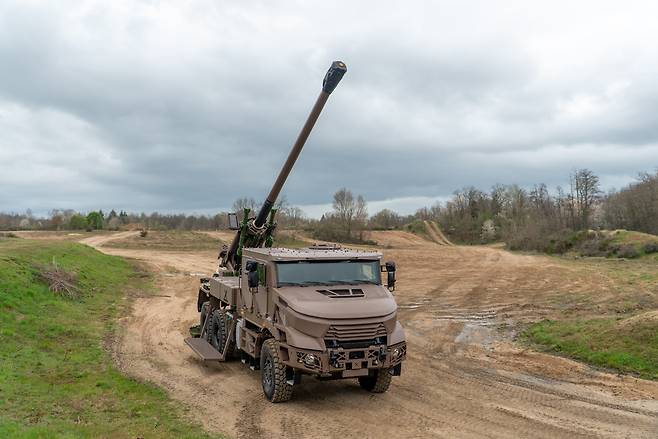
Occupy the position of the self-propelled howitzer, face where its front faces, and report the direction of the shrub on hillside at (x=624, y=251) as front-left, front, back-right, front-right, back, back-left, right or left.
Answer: left

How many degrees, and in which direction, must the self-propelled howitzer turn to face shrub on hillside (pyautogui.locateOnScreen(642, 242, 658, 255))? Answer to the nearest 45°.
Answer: approximately 90° to its left
